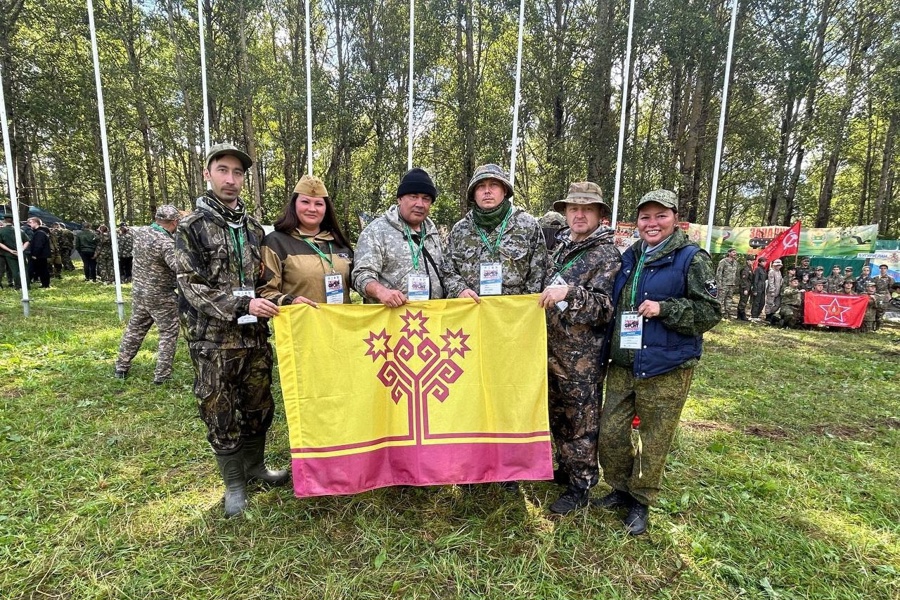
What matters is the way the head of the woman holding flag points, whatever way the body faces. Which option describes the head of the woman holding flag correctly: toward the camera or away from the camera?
toward the camera

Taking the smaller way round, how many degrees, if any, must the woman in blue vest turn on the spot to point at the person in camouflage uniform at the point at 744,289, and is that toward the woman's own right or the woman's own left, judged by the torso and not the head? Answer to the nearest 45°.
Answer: approximately 135° to the woman's own right

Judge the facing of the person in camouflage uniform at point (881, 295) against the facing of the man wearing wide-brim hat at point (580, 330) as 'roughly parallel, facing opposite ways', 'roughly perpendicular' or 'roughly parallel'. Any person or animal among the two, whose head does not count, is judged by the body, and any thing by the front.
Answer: roughly parallel

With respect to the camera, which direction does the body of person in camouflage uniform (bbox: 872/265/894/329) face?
toward the camera

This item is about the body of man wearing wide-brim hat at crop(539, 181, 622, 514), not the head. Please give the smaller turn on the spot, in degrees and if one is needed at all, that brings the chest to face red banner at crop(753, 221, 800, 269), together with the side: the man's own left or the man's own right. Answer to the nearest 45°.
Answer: approximately 180°

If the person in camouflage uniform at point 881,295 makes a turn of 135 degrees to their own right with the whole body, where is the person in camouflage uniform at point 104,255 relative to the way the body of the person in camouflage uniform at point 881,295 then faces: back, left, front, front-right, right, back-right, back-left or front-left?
left

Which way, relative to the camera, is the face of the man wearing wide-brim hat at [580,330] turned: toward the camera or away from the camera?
toward the camera

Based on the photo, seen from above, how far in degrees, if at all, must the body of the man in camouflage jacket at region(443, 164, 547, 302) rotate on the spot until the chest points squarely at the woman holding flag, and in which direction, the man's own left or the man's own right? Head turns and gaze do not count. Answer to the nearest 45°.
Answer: approximately 90° to the man's own right

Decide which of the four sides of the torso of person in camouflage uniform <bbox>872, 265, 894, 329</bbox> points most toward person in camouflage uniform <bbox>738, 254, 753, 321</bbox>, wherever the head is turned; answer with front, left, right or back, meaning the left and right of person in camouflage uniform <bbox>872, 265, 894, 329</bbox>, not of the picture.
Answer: right

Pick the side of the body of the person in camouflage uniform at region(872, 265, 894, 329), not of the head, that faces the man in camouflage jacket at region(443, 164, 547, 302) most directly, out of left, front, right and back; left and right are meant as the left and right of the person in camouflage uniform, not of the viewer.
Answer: front

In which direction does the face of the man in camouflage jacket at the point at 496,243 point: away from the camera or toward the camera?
toward the camera

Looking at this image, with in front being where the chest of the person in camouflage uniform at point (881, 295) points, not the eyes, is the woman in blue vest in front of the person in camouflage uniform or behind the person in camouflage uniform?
in front

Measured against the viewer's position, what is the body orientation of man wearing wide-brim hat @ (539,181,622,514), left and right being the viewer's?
facing the viewer and to the left of the viewer

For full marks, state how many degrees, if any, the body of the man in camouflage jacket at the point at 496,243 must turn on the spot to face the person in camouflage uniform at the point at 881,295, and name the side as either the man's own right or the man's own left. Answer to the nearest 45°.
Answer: approximately 135° to the man's own left

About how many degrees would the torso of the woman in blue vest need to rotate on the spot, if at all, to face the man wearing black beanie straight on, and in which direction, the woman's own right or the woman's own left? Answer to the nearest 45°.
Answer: approximately 45° to the woman's own right

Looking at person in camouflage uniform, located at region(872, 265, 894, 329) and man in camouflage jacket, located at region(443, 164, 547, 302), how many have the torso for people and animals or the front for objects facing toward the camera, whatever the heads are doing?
2
